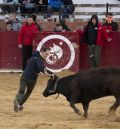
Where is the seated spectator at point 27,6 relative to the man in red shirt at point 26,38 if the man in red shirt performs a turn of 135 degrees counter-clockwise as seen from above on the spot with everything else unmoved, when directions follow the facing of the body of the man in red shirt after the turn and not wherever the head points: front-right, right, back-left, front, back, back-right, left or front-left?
front-left

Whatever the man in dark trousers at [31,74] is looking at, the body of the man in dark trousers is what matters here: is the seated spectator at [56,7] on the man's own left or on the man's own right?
on the man's own left

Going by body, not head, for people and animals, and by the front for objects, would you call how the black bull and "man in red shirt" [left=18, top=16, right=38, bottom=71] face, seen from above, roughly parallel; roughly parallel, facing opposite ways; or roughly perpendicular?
roughly perpendicular

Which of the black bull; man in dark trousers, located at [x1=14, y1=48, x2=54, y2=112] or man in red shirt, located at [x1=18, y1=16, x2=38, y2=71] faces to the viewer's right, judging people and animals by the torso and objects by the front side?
the man in dark trousers

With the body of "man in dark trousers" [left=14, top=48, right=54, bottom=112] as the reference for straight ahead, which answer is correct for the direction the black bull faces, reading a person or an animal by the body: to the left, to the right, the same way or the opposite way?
the opposite way

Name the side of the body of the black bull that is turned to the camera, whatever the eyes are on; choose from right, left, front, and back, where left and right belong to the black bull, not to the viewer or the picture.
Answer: left

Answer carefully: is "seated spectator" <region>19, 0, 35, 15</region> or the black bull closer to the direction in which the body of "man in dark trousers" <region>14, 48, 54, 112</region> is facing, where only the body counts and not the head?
the black bull

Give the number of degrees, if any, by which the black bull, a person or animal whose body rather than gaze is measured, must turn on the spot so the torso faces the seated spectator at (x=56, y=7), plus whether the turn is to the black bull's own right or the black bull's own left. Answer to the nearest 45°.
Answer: approximately 90° to the black bull's own right

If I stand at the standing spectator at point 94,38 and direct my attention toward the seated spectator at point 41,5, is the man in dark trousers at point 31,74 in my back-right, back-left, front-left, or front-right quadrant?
back-left

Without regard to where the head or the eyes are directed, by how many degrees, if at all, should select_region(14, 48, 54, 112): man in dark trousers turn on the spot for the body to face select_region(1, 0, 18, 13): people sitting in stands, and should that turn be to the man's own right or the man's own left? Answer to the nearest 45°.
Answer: approximately 90° to the man's own left

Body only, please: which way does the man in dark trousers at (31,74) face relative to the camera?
to the viewer's right

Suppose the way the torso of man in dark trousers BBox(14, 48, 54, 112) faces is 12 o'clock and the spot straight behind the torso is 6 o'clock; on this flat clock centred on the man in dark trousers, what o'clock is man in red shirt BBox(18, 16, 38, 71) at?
The man in red shirt is roughly at 9 o'clock from the man in dark trousers.

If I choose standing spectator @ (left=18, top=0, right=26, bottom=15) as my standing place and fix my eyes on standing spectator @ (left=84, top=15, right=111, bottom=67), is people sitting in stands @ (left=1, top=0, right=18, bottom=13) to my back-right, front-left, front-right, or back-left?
back-right

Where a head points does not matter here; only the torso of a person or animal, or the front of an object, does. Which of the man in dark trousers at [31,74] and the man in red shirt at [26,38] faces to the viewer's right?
the man in dark trousers

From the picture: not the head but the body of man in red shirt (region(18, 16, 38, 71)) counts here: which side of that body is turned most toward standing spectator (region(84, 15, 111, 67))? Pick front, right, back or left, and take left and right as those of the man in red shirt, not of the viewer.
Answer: left
